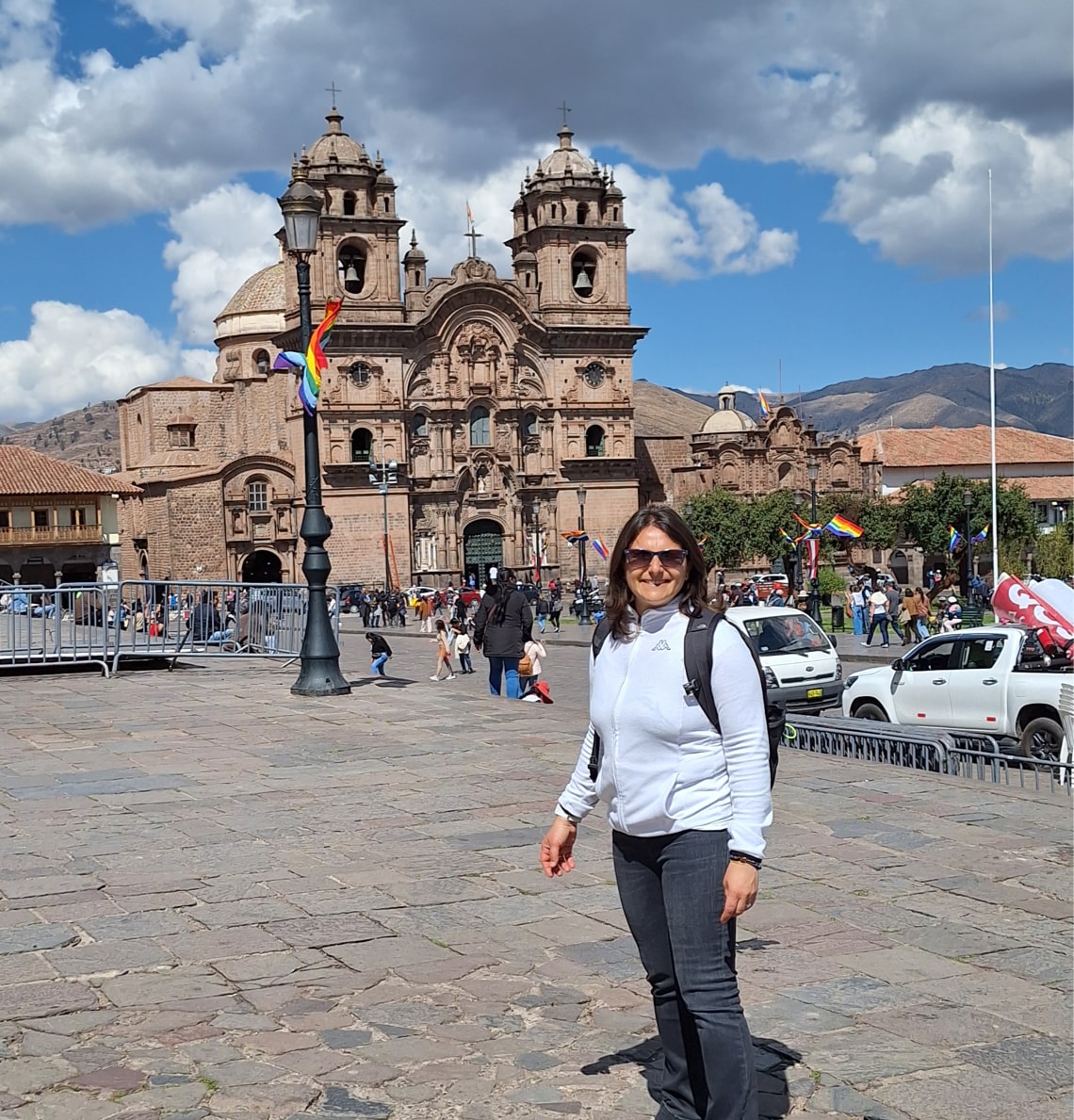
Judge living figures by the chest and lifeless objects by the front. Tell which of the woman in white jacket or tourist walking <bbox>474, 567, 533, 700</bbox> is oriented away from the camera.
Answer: the tourist walking

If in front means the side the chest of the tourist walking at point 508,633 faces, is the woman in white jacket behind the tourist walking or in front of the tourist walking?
behind

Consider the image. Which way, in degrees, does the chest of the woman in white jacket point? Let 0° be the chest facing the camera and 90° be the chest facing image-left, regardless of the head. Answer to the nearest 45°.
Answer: approximately 45°

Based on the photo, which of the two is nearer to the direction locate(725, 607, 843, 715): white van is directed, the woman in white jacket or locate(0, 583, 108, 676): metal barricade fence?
the woman in white jacket

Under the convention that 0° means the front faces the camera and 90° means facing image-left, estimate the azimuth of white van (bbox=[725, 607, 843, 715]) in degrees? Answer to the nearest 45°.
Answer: approximately 315°

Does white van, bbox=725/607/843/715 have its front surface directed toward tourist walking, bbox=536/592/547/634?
no

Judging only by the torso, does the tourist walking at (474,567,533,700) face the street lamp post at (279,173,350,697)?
no

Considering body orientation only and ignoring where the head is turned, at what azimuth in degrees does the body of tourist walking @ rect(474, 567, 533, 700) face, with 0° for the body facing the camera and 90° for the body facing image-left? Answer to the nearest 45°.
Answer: approximately 180°

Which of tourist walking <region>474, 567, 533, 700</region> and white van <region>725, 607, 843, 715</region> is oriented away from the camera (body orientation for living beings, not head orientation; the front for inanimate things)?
the tourist walking

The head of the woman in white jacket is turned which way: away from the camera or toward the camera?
toward the camera

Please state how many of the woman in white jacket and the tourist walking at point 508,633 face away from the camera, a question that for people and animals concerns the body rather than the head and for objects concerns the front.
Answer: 1

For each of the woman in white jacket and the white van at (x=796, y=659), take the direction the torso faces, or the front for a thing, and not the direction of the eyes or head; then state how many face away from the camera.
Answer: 0

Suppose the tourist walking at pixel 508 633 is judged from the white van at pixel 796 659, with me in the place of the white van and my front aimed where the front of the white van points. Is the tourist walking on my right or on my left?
on my right

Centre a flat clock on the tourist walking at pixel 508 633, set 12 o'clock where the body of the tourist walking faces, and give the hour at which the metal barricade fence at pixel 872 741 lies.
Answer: The metal barricade fence is roughly at 5 o'clock from the tourist walking.
